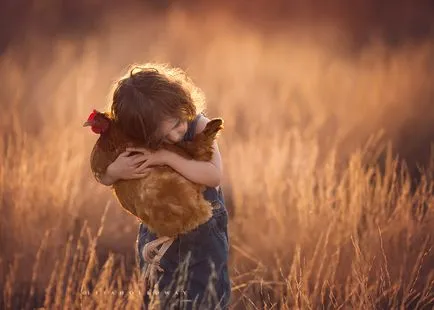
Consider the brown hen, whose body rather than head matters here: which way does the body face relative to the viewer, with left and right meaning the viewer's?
facing to the left of the viewer
